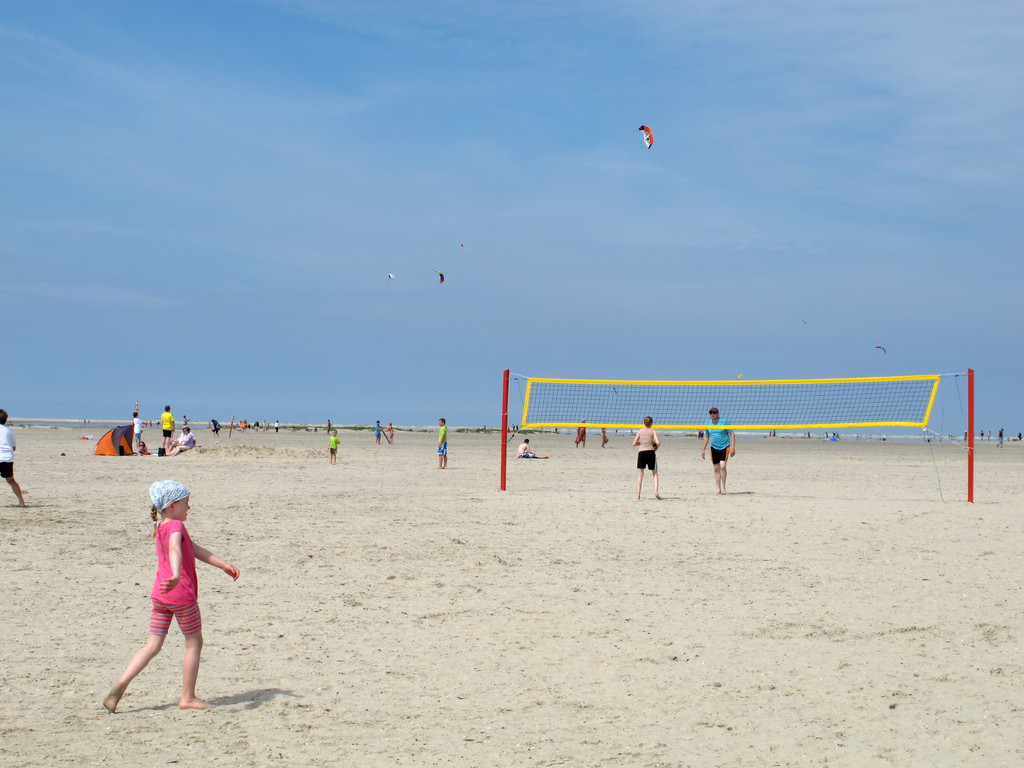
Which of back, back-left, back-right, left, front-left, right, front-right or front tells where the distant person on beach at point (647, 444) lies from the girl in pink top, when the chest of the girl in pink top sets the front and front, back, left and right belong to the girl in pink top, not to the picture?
front-left

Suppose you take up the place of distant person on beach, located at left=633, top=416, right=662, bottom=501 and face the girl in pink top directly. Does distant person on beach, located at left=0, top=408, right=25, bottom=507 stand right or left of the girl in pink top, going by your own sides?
right

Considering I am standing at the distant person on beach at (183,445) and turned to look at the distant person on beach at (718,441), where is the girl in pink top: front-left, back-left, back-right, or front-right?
front-right

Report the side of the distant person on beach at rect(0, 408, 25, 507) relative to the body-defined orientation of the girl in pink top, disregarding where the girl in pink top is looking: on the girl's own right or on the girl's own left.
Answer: on the girl's own left

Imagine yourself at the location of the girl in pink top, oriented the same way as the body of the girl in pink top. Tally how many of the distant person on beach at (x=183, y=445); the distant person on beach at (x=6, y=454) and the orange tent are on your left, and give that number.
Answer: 3

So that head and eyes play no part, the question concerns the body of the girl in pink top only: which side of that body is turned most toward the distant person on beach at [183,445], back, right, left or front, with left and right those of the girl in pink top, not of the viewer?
left

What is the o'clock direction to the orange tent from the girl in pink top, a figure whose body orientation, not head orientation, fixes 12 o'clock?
The orange tent is roughly at 9 o'clock from the girl in pink top.

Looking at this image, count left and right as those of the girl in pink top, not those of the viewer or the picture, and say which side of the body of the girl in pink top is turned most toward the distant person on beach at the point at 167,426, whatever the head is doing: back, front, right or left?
left

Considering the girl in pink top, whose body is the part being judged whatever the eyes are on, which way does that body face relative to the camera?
to the viewer's right

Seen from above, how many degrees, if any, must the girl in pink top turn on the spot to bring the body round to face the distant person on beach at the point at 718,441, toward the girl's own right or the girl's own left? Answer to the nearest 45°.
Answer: approximately 45° to the girl's own left
